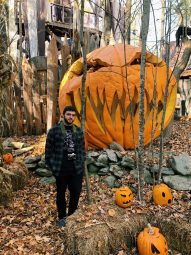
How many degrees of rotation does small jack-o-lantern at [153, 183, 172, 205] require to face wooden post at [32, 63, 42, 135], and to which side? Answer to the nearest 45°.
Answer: approximately 180°

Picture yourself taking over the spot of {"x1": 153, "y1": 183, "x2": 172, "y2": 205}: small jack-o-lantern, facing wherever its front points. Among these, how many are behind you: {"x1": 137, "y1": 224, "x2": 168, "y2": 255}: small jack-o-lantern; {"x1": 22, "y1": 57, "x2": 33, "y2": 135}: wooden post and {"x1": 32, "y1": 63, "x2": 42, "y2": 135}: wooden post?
2

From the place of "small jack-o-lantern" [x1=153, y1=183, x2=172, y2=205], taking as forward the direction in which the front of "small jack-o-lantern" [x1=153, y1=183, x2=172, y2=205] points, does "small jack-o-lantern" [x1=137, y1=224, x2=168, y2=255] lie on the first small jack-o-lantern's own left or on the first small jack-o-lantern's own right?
on the first small jack-o-lantern's own right

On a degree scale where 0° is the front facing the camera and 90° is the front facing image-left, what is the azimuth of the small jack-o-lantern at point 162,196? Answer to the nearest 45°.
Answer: approximately 315°

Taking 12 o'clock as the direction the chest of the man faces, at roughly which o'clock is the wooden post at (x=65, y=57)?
The wooden post is roughly at 6 o'clock from the man.

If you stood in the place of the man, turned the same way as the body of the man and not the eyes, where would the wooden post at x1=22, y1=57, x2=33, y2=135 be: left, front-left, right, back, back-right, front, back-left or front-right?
back

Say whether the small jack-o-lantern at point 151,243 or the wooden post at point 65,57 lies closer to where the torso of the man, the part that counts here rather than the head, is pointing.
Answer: the small jack-o-lantern

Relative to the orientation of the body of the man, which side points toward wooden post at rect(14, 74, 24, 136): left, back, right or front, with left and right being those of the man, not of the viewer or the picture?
back

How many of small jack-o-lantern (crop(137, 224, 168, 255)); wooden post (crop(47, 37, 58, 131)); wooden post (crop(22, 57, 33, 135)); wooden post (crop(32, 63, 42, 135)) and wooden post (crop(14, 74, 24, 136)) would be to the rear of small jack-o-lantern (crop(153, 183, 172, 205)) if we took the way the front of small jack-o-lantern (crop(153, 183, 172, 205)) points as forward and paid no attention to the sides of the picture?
4
